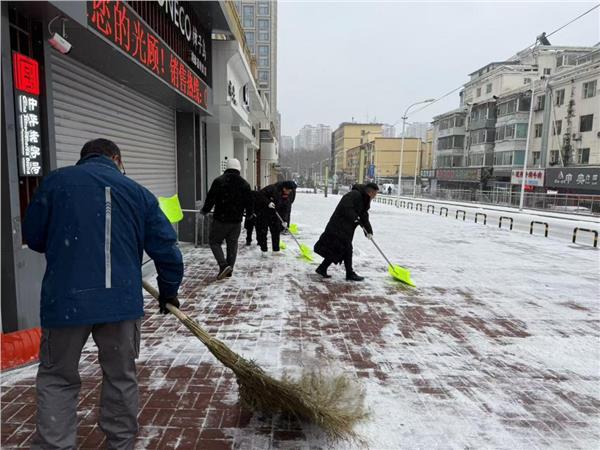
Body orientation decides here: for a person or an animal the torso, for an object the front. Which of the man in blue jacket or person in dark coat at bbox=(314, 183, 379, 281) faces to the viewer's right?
the person in dark coat

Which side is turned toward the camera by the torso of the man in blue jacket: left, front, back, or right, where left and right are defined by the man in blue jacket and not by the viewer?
back

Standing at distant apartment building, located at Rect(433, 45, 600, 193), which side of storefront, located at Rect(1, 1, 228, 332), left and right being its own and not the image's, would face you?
left

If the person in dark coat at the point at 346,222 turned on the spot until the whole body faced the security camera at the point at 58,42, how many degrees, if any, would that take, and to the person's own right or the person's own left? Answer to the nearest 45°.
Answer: approximately 135° to the person's own right

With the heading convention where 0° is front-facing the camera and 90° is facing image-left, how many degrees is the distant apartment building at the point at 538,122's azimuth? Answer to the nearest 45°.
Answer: approximately 45°

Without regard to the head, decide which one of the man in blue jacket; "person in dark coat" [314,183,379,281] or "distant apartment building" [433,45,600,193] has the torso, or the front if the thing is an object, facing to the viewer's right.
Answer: the person in dark coat

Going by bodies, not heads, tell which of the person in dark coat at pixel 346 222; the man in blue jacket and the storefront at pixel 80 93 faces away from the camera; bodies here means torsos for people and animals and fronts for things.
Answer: the man in blue jacket

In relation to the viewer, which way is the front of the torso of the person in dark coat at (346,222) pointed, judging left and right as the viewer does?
facing to the right of the viewer

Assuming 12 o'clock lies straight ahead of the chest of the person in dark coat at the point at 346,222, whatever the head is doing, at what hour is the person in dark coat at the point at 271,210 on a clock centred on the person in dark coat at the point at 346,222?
the person in dark coat at the point at 271,210 is roughly at 8 o'clock from the person in dark coat at the point at 346,222.

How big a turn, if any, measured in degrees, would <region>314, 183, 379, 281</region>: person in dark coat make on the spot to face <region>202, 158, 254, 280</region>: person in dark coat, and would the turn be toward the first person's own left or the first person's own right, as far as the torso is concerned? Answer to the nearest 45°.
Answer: approximately 180°
